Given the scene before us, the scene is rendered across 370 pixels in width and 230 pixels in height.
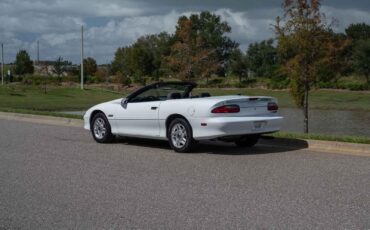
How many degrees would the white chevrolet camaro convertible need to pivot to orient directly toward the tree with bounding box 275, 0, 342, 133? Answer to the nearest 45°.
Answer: approximately 90° to its right

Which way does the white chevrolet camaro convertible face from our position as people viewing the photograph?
facing away from the viewer and to the left of the viewer

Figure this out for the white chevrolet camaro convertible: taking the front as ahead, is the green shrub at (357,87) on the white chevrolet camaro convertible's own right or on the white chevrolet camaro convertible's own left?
on the white chevrolet camaro convertible's own right
